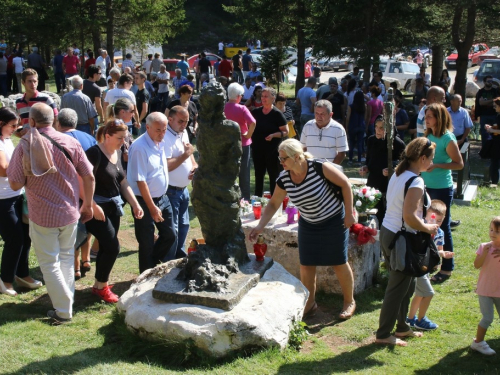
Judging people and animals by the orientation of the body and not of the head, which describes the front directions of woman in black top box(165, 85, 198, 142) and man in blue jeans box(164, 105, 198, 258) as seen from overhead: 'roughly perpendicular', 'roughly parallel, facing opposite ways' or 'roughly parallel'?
roughly parallel

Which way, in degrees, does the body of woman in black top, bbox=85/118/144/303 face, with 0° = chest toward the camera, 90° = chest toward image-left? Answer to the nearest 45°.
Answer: approximately 315°

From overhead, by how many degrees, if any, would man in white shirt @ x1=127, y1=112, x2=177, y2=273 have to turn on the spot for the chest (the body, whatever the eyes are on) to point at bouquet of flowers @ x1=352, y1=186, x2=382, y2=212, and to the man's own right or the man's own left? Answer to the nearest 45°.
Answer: approximately 45° to the man's own left

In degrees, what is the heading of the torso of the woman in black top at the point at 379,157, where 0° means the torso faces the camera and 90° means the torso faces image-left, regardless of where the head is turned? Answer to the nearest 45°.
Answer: approximately 45°

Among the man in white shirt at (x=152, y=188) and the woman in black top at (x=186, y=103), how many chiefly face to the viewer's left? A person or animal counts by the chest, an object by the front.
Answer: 0

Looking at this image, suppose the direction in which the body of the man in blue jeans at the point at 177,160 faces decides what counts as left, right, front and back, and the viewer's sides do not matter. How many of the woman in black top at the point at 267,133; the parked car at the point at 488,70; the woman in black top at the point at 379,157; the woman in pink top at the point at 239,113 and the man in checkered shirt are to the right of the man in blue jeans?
1

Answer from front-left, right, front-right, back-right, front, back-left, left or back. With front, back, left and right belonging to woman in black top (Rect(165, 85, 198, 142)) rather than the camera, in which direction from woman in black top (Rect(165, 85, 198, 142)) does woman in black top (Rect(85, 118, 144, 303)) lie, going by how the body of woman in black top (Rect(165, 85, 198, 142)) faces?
front-right

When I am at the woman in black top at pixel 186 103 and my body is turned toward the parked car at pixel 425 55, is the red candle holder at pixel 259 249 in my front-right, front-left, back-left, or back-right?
back-right

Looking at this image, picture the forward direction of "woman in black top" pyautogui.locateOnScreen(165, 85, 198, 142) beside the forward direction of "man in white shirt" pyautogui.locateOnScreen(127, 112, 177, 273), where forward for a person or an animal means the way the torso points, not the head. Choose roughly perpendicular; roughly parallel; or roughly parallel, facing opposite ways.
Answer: roughly parallel

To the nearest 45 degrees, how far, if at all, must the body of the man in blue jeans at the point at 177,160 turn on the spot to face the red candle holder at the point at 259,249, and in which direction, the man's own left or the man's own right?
0° — they already face it

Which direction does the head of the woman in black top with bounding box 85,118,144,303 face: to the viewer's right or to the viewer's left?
to the viewer's right

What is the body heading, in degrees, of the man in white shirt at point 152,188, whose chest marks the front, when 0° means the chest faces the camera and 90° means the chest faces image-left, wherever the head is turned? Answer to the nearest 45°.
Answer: approximately 315°

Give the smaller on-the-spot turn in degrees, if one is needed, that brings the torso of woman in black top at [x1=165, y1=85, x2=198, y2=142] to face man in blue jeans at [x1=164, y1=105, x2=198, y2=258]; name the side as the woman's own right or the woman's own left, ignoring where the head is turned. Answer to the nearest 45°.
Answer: approximately 45° to the woman's own right

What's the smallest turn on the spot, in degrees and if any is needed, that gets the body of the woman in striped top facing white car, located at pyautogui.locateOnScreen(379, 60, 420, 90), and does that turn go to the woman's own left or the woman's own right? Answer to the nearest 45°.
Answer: approximately 135° to the woman's own right

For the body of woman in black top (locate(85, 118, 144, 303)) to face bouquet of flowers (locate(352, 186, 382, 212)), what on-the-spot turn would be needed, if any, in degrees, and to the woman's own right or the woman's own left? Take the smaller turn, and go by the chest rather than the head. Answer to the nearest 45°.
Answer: approximately 45° to the woman's own left

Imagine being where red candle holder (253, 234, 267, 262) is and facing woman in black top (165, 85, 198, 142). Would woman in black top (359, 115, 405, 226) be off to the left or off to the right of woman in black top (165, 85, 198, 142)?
right
